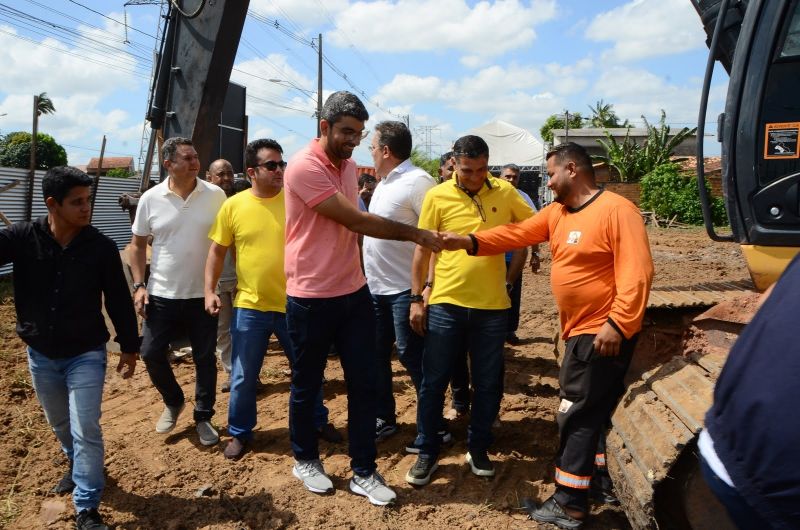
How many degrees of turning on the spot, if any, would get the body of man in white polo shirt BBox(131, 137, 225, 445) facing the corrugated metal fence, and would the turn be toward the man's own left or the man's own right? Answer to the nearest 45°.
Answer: approximately 180°

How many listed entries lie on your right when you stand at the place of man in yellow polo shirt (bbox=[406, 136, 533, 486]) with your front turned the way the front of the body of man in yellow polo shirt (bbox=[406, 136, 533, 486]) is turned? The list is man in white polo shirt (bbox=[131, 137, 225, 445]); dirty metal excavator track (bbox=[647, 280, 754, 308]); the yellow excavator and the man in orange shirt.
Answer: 1

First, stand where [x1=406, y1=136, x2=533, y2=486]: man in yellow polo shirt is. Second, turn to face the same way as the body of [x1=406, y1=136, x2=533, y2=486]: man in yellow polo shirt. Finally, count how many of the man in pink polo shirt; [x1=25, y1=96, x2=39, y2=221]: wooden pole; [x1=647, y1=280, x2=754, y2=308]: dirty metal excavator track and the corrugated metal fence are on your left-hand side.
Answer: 1

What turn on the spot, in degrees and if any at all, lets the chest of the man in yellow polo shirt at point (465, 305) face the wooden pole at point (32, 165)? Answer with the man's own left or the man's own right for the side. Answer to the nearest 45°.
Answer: approximately 135° to the man's own right

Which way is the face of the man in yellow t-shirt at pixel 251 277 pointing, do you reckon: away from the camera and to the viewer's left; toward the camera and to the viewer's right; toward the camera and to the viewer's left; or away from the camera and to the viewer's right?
toward the camera and to the viewer's right

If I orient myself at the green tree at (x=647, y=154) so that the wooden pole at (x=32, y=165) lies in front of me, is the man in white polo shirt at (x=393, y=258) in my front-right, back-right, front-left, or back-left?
front-left

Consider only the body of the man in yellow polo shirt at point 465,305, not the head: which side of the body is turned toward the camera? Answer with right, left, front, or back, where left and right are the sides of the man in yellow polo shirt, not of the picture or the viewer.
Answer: front

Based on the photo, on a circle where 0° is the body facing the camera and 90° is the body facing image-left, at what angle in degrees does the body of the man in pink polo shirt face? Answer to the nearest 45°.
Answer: approximately 315°

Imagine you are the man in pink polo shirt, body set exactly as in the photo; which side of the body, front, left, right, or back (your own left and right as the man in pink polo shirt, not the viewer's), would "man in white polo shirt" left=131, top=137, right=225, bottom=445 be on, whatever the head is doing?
back

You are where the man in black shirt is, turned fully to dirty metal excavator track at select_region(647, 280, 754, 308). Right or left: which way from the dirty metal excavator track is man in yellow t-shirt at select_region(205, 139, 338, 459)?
left

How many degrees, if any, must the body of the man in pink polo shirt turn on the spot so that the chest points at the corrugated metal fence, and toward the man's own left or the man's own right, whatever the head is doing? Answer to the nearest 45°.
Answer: approximately 180°

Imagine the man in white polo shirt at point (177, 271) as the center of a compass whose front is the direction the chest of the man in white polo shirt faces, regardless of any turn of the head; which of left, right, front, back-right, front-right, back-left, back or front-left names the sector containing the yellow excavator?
front-left

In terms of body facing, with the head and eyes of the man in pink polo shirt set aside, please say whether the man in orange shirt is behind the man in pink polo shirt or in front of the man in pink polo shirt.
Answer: in front

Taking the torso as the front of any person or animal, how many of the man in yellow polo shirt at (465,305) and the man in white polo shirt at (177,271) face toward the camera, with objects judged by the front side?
2
